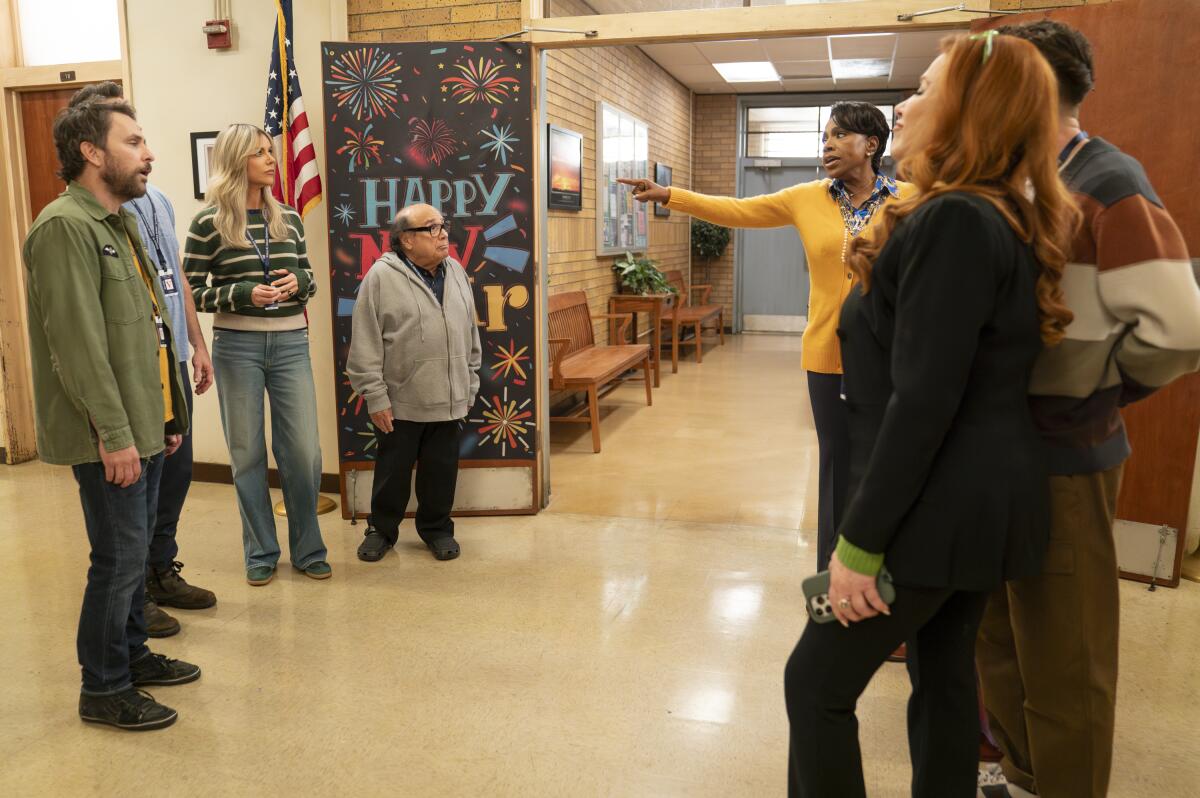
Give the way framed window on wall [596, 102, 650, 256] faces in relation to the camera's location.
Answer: facing the viewer and to the right of the viewer

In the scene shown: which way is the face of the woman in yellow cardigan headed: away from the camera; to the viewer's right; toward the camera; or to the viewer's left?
to the viewer's left

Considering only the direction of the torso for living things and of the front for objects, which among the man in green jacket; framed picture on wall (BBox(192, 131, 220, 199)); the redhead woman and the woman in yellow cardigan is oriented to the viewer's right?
the man in green jacket

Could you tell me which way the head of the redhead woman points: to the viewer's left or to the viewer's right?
to the viewer's left

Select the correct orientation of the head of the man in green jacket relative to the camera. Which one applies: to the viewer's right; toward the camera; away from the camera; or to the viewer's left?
to the viewer's right

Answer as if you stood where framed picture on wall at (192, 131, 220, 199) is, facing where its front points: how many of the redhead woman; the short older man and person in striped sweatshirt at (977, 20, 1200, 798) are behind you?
0

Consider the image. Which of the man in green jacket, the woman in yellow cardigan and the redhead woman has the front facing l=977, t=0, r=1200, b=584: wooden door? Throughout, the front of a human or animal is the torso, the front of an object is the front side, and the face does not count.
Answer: the man in green jacket

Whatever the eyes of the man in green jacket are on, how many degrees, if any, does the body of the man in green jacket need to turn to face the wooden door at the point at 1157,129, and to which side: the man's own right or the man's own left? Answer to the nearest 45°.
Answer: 0° — they already face it

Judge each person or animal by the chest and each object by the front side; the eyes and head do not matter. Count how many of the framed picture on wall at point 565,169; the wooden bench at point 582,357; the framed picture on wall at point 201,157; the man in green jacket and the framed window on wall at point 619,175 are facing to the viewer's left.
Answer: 0

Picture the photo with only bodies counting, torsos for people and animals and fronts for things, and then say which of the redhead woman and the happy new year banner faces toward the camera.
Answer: the happy new year banner

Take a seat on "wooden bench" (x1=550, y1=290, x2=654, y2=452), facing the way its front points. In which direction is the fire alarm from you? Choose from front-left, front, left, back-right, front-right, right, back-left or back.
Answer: right

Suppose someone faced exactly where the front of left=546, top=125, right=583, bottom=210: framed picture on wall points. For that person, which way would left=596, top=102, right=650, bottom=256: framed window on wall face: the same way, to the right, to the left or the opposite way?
the same way

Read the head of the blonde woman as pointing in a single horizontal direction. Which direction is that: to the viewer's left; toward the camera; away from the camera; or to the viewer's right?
to the viewer's right

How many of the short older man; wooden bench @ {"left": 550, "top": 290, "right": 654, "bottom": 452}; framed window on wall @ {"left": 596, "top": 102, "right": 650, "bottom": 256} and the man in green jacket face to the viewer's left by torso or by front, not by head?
0

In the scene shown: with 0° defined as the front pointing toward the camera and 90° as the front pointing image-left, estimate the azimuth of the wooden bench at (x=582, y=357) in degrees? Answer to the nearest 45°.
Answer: approximately 315°

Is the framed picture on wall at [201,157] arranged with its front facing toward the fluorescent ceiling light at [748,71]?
no

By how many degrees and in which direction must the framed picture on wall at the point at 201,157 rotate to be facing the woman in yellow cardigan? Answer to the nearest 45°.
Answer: approximately 45° to its left

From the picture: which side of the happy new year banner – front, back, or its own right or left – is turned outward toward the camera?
front

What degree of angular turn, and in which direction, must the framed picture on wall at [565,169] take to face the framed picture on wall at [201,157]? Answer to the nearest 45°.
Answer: approximately 90° to its right
